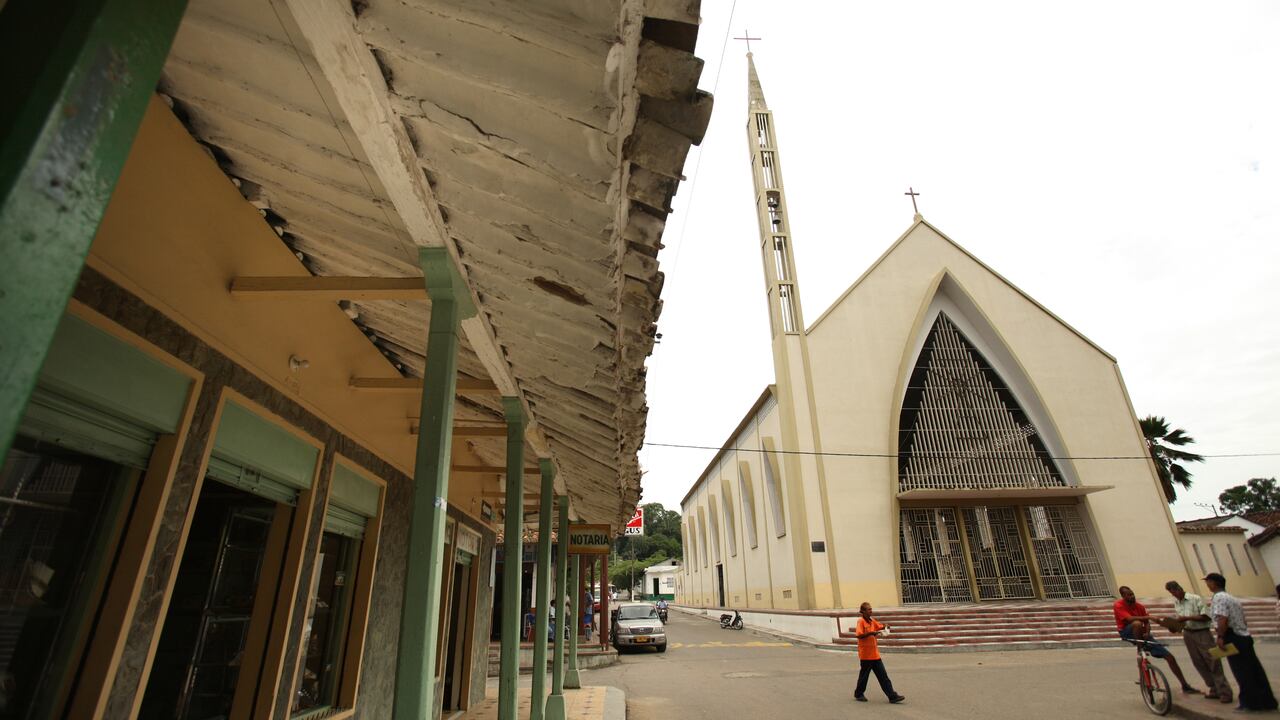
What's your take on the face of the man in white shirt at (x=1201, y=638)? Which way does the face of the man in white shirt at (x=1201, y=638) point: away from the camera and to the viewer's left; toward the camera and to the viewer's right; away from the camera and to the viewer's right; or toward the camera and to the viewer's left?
toward the camera and to the viewer's left

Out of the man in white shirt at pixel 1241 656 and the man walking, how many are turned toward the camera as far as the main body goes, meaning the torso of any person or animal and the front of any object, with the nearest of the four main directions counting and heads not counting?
0

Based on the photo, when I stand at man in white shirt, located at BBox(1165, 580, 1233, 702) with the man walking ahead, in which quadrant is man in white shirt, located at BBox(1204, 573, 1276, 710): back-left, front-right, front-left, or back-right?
back-left

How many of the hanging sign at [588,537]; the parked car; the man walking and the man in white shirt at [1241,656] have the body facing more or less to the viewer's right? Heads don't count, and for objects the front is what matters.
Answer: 1

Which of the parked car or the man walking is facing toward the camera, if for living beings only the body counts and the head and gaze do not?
the parked car

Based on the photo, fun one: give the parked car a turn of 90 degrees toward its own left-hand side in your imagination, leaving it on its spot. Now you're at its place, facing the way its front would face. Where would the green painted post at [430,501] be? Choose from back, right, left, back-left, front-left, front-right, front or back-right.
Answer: right

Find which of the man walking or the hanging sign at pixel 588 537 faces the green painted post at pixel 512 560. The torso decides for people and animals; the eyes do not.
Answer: the hanging sign

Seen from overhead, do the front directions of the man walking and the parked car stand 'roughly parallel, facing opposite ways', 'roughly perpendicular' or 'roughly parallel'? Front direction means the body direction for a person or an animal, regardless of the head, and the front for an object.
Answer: roughly perpendicular

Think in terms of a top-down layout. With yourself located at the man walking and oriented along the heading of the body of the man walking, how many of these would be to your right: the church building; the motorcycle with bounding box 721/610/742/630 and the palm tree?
0

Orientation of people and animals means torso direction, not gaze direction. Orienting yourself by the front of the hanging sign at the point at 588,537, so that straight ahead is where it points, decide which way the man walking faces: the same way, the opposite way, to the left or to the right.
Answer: to the left

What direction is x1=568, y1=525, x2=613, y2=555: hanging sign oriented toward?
toward the camera

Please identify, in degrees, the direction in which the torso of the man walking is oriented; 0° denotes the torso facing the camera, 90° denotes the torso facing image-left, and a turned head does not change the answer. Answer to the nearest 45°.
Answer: approximately 270°

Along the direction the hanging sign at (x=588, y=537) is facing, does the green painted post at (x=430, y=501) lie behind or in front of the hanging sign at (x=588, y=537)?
in front

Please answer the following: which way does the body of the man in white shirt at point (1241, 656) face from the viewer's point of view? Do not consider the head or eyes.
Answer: to the viewer's left

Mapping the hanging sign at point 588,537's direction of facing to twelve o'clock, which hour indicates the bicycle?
The bicycle is roughly at 10 o'clock from the hanging sign.
